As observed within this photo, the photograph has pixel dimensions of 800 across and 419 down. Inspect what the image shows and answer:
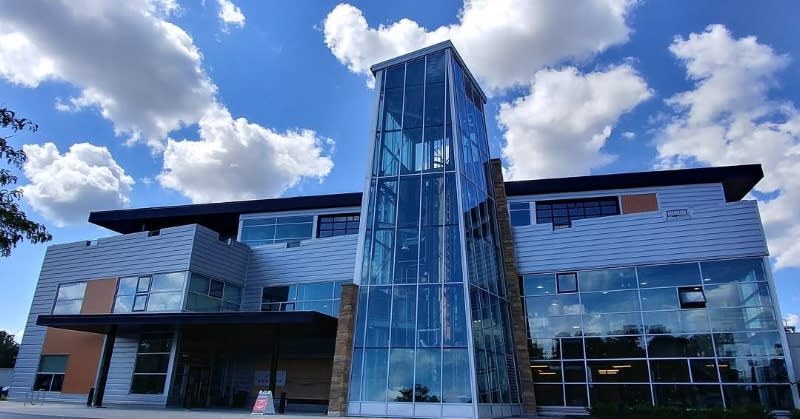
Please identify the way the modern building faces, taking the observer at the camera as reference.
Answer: facing the viewer
